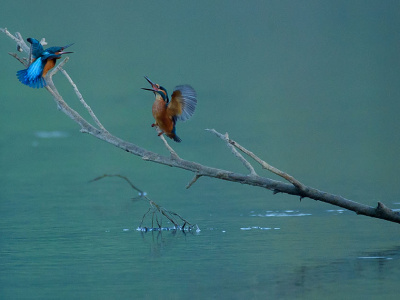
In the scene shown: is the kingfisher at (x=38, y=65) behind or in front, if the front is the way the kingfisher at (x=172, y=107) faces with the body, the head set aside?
in front
